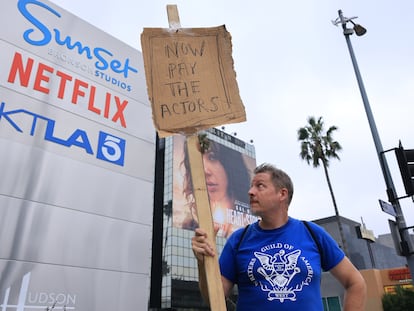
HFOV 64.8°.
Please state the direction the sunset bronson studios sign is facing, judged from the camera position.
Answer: facing the viewer and to the right of the viewer

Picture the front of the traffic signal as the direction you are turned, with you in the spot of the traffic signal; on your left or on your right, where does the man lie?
on your right

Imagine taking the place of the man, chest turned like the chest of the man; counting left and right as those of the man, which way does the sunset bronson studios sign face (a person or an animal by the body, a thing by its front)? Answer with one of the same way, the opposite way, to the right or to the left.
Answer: to the left

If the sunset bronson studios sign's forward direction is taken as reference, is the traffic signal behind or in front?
in front

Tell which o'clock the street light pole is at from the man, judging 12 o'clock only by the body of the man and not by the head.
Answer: The street light pole is roughly at 7 o'clock from the man.

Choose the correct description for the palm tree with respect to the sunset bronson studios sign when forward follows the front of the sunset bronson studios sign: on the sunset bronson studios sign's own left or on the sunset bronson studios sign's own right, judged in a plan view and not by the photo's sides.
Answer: on the sunset bronson studios sign's own left

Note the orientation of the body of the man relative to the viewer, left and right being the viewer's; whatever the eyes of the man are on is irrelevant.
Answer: facing the viewer
